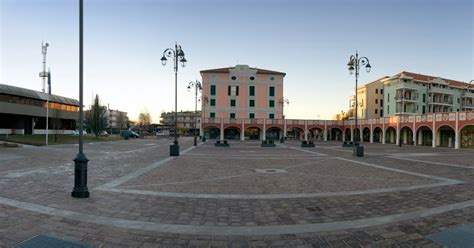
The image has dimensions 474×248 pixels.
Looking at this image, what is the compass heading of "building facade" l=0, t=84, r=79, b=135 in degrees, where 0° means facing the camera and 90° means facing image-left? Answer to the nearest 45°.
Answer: approximately 315°
